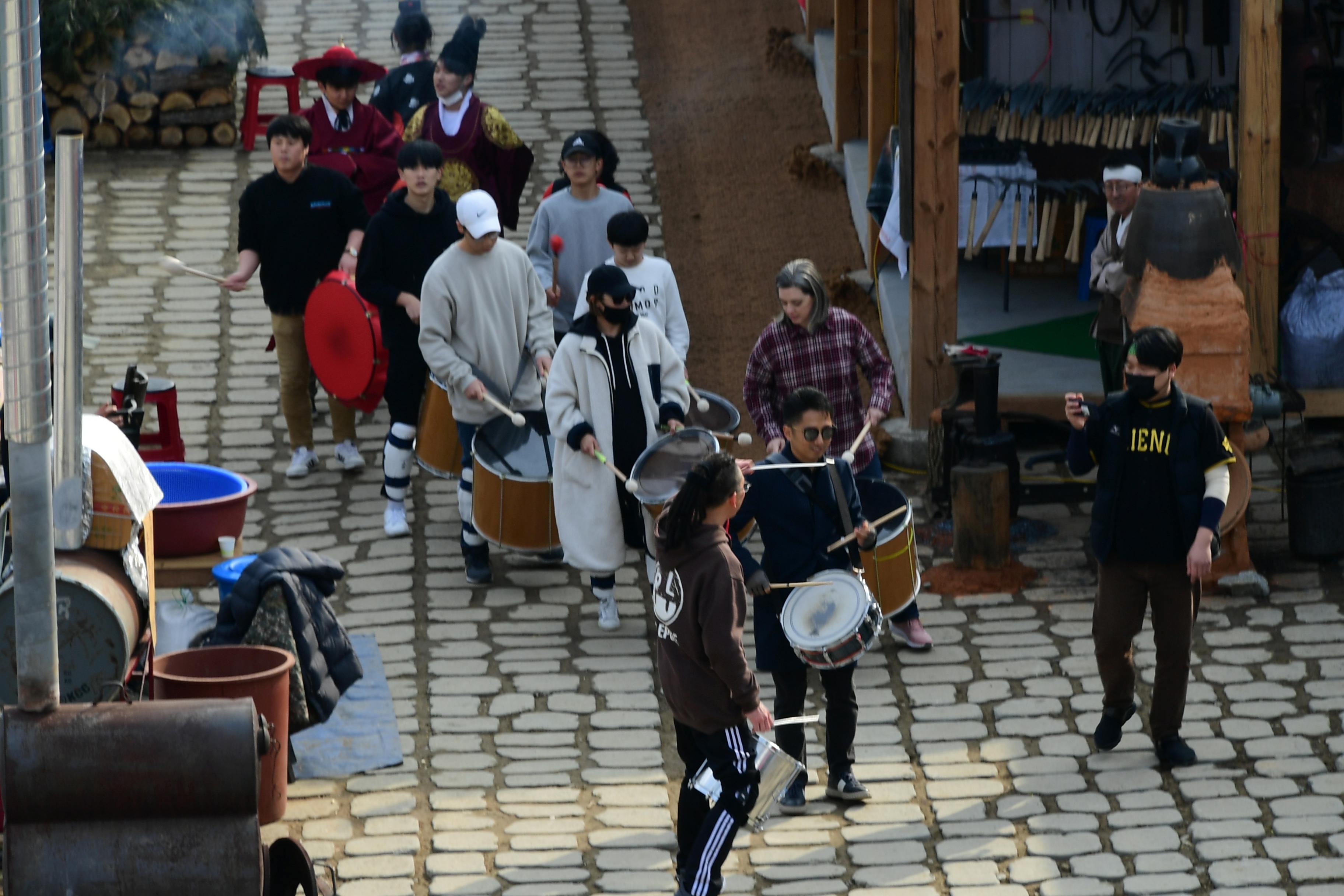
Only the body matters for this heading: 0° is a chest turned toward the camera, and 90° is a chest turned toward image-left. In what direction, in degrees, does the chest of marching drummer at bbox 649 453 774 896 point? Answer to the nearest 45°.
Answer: approximately 225°

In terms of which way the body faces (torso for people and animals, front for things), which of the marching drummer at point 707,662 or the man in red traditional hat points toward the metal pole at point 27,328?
the man in red traditional hat

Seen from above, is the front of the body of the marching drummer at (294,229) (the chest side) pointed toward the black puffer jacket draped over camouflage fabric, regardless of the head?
yes

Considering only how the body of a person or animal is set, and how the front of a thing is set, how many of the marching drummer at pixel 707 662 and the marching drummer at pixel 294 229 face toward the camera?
1

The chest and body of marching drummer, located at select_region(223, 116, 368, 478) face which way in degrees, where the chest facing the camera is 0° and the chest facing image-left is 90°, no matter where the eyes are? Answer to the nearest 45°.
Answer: approximately 0°

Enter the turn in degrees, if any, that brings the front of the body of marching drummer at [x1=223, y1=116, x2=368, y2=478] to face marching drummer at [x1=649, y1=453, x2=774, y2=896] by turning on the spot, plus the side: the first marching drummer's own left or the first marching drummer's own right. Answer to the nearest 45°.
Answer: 0° — they already face them

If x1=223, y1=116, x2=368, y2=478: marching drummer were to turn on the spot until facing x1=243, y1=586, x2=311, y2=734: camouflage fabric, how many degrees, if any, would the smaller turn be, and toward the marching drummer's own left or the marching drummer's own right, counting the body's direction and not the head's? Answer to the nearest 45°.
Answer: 0° — they already face it

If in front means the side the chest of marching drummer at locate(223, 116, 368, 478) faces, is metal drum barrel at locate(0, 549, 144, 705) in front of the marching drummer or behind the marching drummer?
in front
